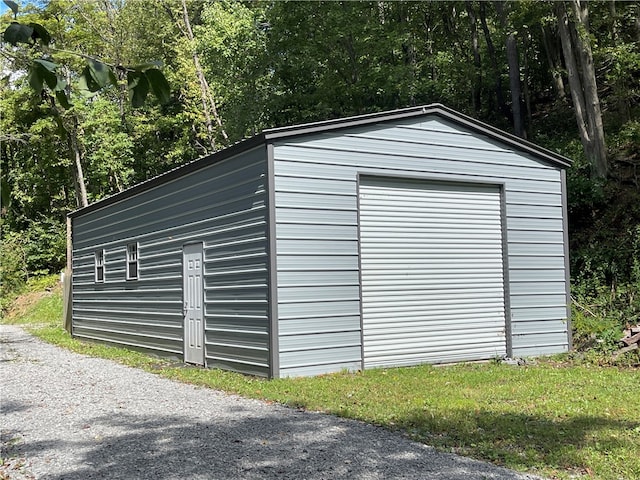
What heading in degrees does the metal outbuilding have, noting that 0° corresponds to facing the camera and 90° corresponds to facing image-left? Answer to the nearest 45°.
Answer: approximately 315°
